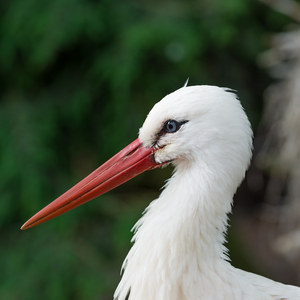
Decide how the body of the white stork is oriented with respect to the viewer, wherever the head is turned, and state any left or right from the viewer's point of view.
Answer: facing to the left of the viewer
